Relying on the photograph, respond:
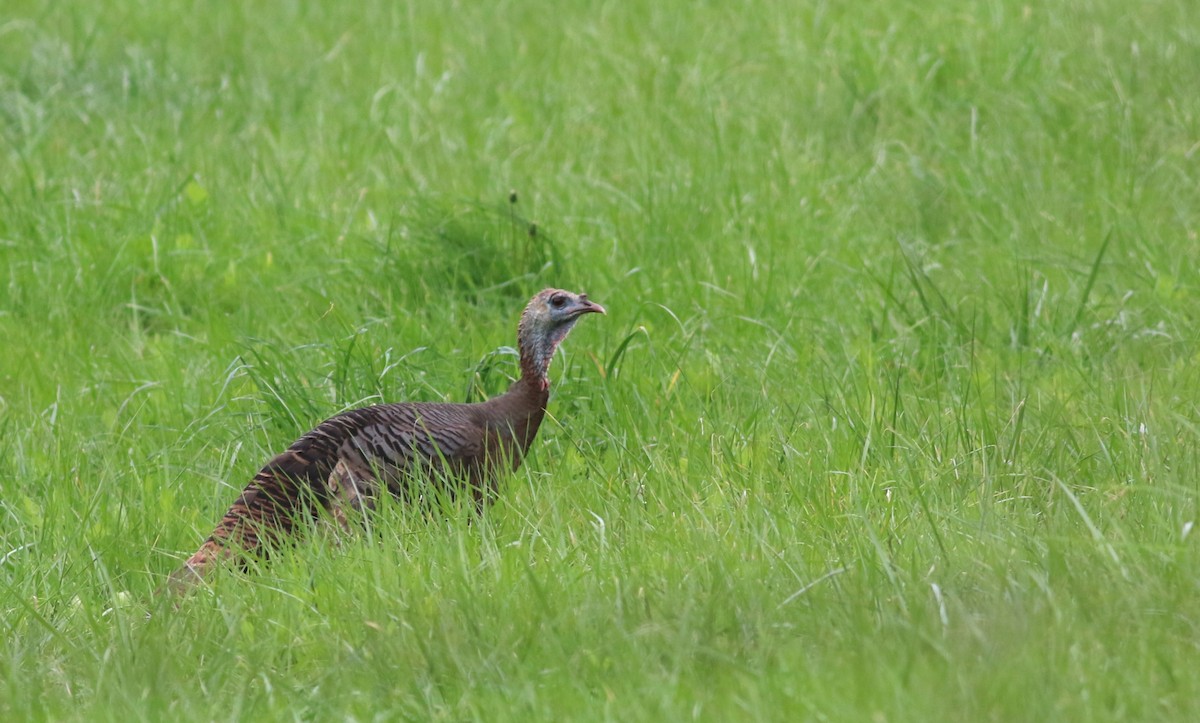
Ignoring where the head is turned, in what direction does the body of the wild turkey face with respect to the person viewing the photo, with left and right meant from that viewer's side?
facing to the right of the viewer
